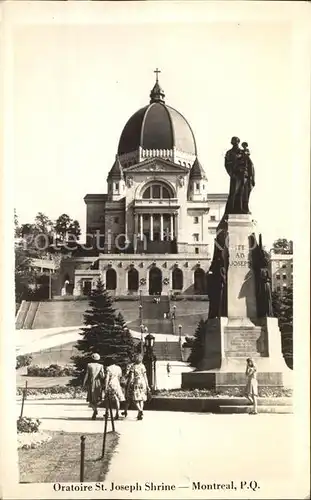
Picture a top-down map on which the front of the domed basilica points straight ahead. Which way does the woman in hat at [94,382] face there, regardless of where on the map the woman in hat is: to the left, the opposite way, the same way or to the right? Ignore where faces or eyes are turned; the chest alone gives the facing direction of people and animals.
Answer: the opposite way

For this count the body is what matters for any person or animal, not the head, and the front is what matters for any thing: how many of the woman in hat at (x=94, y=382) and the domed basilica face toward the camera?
1

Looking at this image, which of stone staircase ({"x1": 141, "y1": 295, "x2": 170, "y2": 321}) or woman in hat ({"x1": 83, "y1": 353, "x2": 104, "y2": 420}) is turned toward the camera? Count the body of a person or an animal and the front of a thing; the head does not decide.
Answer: the stone staircase

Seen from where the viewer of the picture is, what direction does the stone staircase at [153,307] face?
facing the viewer

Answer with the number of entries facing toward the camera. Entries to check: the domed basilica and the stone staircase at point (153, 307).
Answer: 2

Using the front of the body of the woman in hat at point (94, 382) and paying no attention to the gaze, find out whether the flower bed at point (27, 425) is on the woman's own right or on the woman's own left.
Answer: on the woman's own left

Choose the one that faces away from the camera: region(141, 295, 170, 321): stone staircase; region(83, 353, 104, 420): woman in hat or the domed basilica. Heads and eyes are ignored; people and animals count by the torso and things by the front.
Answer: the woman in hat

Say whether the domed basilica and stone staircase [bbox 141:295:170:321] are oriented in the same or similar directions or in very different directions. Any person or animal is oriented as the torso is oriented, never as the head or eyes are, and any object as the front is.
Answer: same or similar directions

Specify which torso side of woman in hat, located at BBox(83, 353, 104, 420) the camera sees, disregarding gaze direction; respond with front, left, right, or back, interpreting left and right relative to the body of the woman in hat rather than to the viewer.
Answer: back

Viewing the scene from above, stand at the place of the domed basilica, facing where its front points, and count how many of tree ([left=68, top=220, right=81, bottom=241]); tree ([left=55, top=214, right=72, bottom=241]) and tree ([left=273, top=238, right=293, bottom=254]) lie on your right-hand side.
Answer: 2

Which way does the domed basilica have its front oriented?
toward the camera
